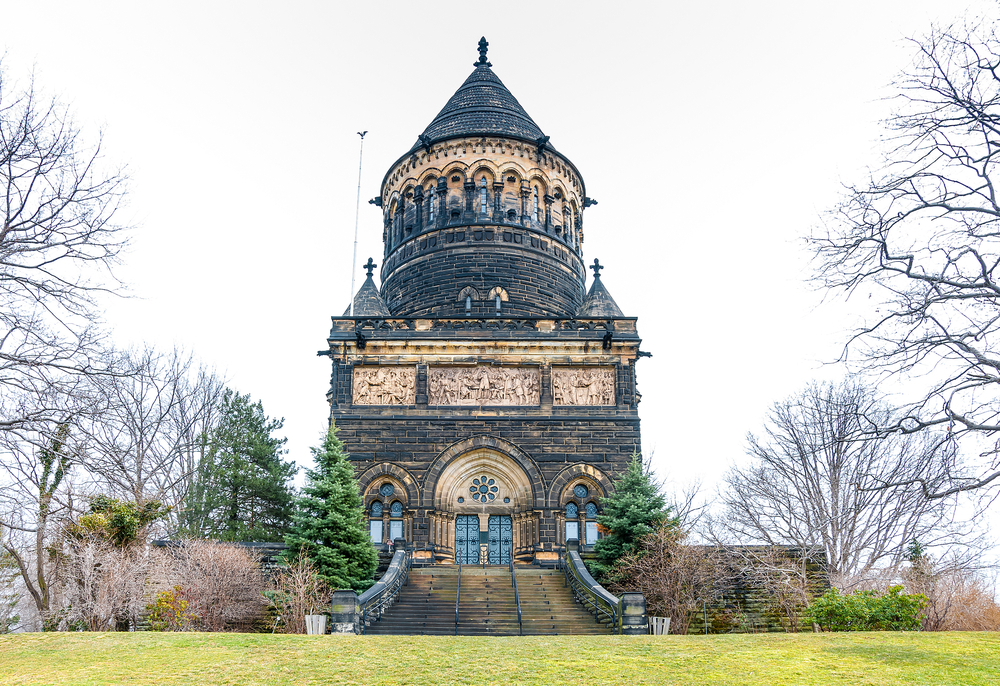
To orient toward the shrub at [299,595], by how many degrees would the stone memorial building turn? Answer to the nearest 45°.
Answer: approximately 45° to its right

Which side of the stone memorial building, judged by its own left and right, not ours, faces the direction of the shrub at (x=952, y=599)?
left

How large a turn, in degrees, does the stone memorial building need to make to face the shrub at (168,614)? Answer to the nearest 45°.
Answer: approximately 45° to its right

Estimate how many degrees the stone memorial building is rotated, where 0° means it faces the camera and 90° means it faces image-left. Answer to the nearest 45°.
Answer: approximately 0°

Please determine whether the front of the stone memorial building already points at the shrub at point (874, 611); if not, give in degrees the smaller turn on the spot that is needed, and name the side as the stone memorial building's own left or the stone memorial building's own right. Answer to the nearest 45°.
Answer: approximately 45° to the stone memorial building's own left

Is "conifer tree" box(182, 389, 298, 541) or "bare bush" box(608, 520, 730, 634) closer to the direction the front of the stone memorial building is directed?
the bare bush

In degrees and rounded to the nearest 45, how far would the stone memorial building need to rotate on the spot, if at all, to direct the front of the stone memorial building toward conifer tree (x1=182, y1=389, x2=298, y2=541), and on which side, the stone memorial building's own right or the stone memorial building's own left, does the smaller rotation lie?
approximately 135° to the stone memorial building's own right
